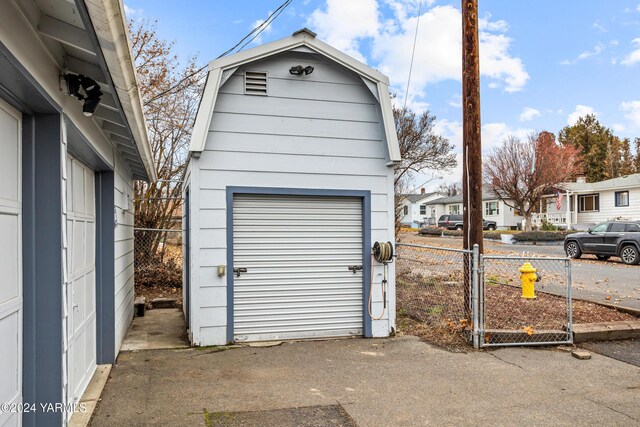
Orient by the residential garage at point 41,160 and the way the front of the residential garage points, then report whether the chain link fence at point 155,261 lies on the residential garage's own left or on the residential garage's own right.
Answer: on the residential garage's own left

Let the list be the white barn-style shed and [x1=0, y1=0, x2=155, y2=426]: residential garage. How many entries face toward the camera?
1

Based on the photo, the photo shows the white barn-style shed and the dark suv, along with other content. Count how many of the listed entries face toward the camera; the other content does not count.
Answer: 1

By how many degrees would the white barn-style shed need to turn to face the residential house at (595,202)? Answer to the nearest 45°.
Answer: approximately 135° to its left

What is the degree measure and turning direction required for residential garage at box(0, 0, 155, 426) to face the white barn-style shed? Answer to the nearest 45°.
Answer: approximately 45° to its left

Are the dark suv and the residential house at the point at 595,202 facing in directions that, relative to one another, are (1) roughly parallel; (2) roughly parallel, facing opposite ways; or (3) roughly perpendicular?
roughly perpendicular

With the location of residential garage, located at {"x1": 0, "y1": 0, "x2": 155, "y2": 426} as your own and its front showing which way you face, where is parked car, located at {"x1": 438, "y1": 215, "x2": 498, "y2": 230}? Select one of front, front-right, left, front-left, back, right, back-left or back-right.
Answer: front-left

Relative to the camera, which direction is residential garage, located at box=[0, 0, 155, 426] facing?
to the viewer's right

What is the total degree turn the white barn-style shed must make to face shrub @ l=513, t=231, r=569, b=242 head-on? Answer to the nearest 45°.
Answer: approximately 135° to its left
